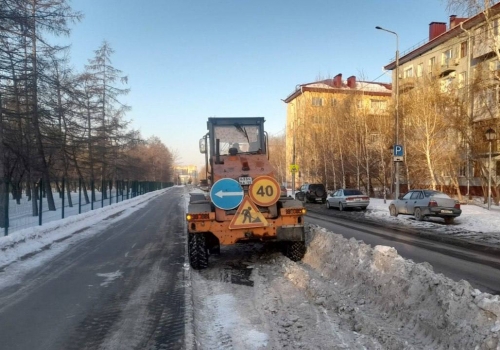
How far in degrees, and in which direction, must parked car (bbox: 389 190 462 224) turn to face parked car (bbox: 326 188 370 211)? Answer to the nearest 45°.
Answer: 0° — it already faces it

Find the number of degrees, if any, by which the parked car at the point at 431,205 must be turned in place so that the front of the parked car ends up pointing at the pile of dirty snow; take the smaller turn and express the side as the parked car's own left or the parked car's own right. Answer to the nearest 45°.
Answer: approximately 135° to the parked car's own left

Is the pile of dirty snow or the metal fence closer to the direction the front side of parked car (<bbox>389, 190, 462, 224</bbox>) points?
the metal fence

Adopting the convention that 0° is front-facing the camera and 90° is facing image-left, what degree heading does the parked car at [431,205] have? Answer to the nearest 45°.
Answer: approximately 135°

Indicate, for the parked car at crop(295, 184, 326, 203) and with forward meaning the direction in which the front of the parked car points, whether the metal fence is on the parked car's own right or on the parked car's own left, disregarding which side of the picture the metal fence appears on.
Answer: on the parked car's own left

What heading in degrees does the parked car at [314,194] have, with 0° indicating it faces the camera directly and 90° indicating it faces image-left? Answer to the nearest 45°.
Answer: approximately 135°

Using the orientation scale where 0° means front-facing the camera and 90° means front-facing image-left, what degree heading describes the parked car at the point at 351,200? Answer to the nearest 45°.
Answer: approximately 135°

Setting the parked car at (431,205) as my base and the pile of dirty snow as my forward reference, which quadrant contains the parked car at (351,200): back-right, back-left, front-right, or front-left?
back-right
